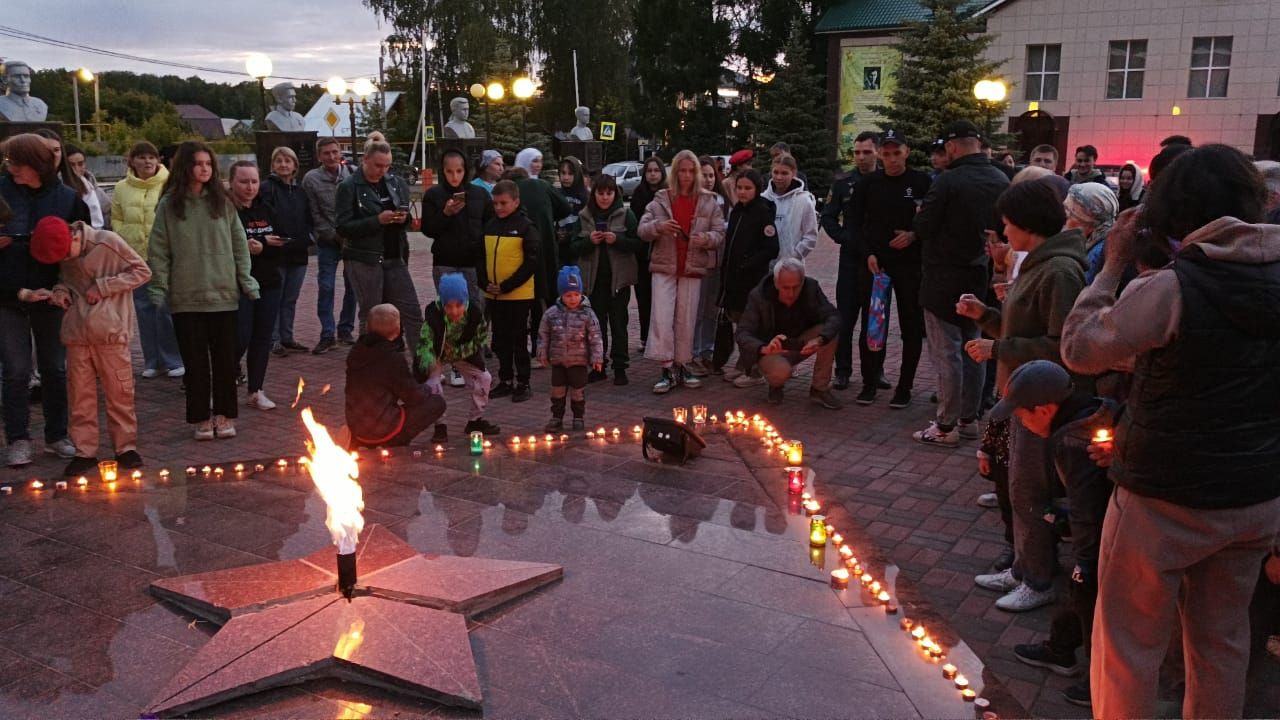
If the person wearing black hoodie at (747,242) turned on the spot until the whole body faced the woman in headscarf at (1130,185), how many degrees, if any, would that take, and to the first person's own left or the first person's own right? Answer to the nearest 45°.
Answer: approximately 135° to the first person's own left

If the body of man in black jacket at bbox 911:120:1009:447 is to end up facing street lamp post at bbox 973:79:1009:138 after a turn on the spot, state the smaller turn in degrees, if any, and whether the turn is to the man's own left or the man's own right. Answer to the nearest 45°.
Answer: approximately 45° to the man's own right

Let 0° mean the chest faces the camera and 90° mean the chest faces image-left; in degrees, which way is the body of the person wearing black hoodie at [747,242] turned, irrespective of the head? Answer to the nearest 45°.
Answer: approximately 45°

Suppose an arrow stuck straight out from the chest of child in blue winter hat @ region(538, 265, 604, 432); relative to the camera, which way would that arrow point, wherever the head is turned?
toward the camera

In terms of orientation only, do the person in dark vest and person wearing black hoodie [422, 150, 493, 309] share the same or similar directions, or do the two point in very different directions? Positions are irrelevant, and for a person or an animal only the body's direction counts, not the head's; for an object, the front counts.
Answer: very different directions

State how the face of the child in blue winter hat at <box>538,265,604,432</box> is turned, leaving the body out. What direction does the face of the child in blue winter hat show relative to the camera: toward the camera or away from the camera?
toward the camera

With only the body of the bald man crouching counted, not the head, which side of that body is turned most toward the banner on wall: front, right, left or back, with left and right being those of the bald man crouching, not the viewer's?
front

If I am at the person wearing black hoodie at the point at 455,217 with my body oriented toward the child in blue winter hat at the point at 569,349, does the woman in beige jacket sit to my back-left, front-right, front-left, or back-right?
front-left

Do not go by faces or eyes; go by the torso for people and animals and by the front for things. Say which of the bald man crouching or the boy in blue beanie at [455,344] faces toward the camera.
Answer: the boy in blue beanie

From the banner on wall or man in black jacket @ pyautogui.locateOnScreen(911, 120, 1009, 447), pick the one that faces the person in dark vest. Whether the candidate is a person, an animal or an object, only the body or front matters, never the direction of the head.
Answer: the banner on wall

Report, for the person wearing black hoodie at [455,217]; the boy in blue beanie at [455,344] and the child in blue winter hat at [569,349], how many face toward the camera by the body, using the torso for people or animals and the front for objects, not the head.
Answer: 3

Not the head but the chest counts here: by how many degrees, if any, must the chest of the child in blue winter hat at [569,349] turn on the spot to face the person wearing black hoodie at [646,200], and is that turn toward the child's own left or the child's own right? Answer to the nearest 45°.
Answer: approximately 180°

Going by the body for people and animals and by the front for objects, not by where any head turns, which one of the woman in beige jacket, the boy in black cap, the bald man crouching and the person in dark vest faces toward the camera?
the woman in beige jacket

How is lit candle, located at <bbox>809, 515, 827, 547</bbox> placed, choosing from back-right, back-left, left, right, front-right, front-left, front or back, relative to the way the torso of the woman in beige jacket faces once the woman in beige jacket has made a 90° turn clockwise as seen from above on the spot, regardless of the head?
left

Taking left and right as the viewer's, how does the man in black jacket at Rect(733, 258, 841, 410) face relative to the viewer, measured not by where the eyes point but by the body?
facing the viewer

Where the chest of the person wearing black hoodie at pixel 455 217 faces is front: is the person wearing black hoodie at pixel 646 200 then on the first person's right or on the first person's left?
on the first person's left
